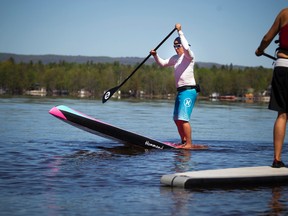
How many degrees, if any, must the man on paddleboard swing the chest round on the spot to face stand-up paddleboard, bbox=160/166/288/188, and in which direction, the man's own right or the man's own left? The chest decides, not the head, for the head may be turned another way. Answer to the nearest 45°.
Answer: approximately 45° to the man's own left

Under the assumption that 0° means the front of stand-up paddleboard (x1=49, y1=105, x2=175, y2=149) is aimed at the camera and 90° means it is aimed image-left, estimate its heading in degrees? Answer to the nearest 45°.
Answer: approximately 90°

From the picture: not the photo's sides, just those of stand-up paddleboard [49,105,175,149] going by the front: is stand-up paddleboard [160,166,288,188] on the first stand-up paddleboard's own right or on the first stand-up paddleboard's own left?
on the first stand-up paddleboard's own left
